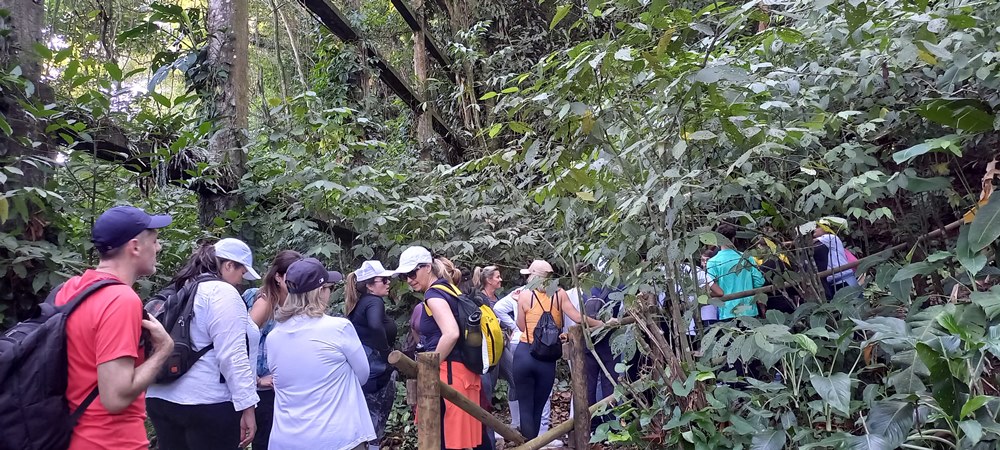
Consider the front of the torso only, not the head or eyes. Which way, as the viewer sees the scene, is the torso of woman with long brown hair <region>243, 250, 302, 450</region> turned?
to the viewer's right

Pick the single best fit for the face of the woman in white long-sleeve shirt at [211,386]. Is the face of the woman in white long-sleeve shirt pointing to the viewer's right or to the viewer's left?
to the viewer's right

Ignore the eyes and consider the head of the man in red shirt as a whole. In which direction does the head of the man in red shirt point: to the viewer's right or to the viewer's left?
to the viewer's right

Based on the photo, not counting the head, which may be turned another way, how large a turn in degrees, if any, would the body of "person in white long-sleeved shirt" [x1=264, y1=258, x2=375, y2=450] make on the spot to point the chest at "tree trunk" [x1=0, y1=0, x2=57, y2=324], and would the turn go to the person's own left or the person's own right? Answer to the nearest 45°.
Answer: approximately 90° to the person's own left

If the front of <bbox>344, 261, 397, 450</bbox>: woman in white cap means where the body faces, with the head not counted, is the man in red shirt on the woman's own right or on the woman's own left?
on the woman's own right

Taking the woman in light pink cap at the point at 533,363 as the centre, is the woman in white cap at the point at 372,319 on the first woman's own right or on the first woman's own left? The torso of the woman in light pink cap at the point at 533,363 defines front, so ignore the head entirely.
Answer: on the first woman's own left

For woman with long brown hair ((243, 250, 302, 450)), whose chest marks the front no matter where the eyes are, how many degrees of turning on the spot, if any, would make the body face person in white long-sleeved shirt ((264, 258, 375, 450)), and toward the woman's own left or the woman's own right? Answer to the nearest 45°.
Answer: approximately 90° to the woman's own right

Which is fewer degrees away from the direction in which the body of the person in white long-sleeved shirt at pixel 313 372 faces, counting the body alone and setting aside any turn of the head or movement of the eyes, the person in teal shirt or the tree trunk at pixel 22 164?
the person in teal shirt

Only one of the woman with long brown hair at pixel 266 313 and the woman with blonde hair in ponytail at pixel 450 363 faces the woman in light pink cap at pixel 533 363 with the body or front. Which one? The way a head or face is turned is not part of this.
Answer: the woman with long brown hair at pixel 266 313

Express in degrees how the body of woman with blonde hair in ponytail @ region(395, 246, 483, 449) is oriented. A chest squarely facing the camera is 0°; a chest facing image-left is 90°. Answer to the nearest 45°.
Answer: approximately 90°

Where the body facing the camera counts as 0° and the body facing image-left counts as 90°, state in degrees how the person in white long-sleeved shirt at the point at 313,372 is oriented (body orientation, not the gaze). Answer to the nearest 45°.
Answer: approximately 225°

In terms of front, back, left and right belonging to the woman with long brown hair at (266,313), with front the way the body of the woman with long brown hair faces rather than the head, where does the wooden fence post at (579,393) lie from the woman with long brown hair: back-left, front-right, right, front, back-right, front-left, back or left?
front-right

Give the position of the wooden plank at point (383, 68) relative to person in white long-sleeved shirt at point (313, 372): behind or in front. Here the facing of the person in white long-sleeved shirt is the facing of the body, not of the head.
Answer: in front

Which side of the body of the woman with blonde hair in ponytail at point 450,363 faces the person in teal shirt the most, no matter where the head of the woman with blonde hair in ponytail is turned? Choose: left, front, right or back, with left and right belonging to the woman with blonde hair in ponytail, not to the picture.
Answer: back

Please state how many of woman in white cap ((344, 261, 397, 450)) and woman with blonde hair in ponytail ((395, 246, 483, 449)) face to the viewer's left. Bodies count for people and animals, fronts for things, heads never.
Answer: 1
